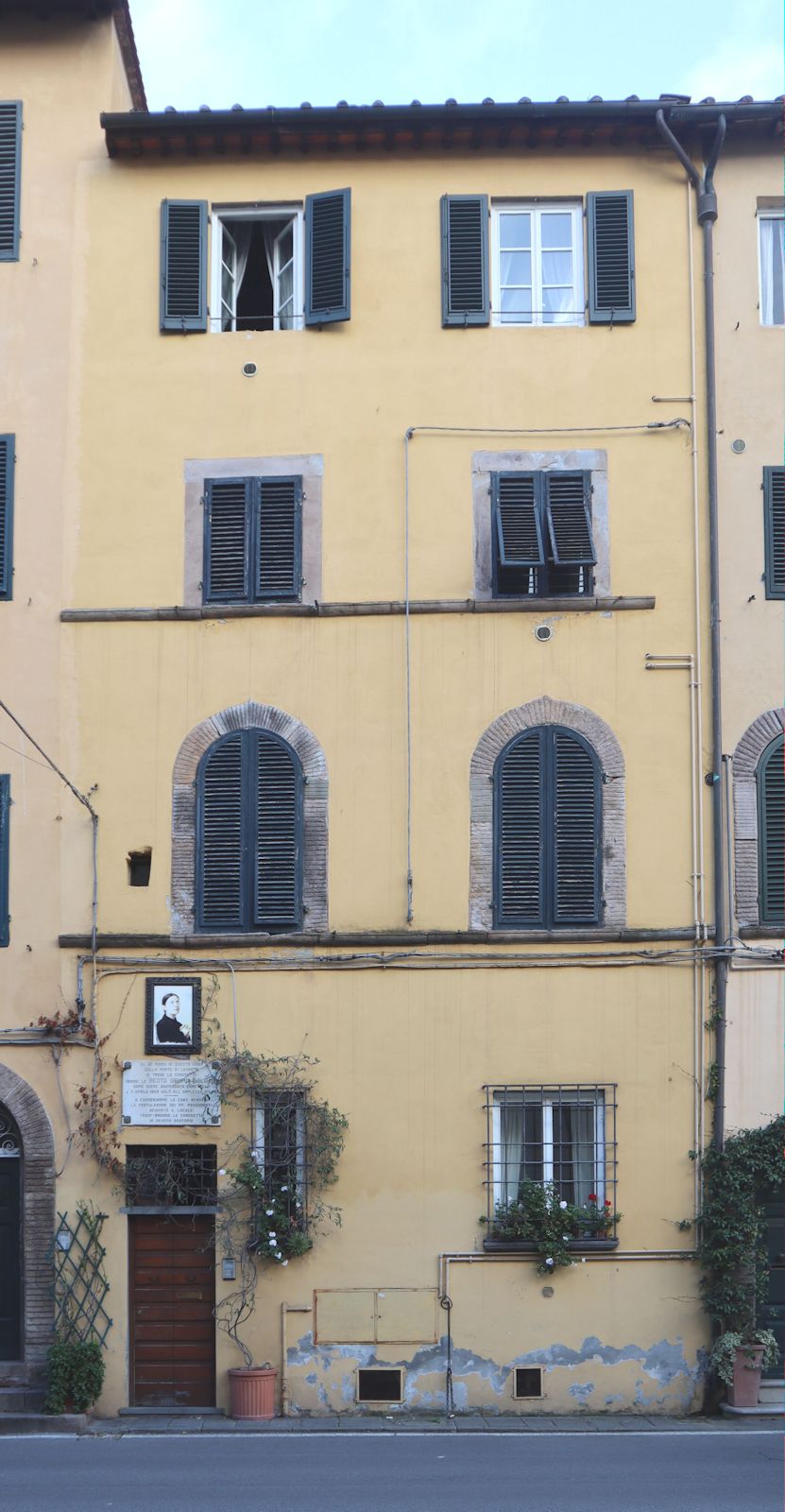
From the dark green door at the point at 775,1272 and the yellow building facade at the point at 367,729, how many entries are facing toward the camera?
2

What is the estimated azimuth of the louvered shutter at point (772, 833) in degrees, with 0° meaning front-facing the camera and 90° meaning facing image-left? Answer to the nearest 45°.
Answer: approximately 0°

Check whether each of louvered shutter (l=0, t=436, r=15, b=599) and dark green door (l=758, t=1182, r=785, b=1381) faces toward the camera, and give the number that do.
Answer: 2

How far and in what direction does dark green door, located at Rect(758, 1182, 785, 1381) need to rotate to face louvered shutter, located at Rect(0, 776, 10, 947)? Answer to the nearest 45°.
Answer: approximately 90° to its right

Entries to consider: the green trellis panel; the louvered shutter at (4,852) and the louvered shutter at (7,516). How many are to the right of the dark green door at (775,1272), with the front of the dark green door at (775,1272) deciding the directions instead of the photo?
3

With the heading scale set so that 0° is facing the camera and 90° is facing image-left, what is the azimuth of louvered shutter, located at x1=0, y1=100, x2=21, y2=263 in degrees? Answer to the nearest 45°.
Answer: approximately 0°
